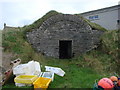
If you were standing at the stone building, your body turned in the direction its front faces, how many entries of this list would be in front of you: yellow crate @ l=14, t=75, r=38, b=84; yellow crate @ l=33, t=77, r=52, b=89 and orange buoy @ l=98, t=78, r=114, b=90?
3

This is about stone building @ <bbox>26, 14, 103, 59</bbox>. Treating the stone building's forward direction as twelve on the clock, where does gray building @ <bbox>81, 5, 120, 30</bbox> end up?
The gray building is roughly at 7 o'clock from the stone building.

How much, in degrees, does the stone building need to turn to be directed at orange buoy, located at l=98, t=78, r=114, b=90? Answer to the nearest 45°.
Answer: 0° — it already faces it

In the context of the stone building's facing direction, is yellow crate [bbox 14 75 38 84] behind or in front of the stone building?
in front

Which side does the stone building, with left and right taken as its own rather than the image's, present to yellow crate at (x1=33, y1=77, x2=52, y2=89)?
front

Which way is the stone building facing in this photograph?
toward the camera

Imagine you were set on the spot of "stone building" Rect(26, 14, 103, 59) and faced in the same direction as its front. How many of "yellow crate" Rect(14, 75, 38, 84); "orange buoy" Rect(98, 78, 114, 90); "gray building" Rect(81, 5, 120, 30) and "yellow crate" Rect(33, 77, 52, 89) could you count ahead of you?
3
